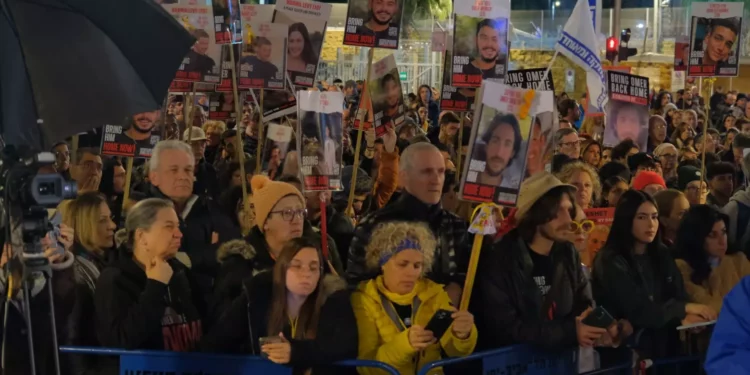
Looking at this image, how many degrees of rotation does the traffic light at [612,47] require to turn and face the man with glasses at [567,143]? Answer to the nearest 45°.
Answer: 0° — it already faces them

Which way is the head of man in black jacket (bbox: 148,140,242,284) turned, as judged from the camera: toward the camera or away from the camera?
toward the camera

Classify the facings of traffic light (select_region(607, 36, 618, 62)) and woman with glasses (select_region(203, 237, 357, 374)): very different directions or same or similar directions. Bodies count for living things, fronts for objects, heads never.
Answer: same or similar directions

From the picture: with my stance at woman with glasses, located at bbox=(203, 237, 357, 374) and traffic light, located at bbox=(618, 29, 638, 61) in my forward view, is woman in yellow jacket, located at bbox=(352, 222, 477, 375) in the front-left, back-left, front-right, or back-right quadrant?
front-right

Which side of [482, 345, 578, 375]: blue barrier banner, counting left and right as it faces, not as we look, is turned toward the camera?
front

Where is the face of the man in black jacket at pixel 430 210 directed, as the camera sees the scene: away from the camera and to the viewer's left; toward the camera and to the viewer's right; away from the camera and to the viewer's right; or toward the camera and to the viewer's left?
toward the camera and to the viewer's right

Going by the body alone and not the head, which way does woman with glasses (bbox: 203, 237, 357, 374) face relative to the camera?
toward the camera

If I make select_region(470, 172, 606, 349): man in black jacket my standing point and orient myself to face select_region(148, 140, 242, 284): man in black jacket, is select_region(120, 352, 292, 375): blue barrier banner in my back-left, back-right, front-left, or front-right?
front-left

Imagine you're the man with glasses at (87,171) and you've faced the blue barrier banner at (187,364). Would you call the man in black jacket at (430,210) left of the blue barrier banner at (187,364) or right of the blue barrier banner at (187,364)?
left
